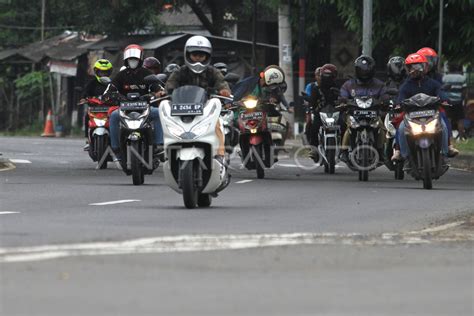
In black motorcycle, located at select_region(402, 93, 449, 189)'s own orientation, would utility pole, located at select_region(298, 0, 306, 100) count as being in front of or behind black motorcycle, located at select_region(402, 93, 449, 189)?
behind

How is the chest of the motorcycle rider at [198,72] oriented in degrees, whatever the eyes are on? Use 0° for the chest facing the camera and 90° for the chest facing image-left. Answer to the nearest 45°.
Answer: approximately 0°

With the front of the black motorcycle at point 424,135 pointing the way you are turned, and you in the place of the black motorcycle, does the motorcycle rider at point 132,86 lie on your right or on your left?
on your right

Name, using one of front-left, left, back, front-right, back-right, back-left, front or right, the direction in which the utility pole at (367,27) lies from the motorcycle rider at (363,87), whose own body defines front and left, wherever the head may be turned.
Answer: back

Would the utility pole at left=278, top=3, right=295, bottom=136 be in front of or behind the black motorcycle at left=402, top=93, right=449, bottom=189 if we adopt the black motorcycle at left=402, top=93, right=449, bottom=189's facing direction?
behind

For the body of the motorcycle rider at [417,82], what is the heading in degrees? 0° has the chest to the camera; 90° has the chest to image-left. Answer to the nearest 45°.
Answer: approximately 0°

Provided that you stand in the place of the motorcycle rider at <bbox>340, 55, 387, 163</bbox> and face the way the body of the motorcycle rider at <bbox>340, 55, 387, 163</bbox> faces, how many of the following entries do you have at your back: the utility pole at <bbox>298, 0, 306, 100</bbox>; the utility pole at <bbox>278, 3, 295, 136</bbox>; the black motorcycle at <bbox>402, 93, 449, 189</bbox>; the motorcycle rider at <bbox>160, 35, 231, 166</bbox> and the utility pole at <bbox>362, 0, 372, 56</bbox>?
3
